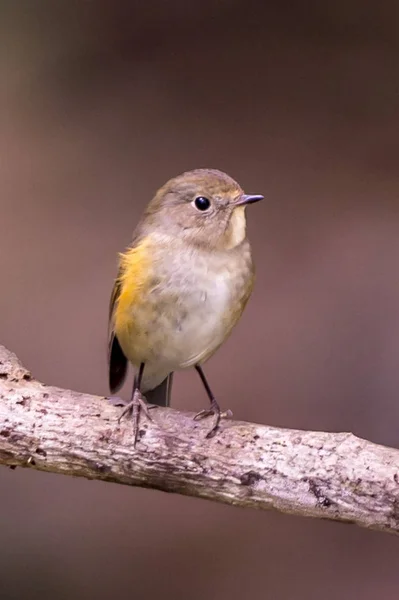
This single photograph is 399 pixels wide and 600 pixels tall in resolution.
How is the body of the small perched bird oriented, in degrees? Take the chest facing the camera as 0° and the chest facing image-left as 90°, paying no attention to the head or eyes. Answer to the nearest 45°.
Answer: approximately 315°
